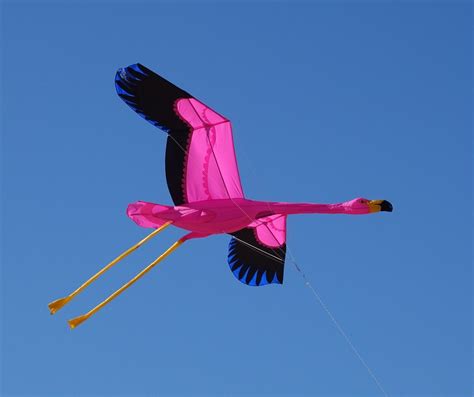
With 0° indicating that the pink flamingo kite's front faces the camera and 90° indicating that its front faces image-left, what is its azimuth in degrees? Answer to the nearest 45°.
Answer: approximately 270°
